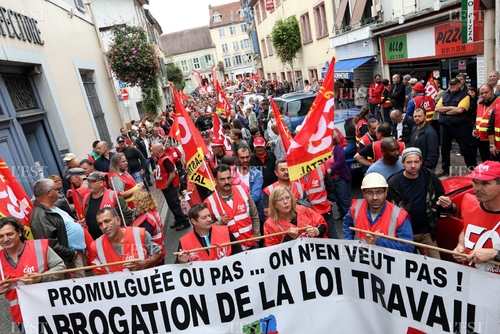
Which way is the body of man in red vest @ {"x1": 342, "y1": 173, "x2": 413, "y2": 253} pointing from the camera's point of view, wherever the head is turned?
toward the camera

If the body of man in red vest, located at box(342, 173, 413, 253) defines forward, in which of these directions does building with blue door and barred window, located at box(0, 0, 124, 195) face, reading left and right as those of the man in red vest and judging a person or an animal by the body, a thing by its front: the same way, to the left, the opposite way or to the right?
to the left

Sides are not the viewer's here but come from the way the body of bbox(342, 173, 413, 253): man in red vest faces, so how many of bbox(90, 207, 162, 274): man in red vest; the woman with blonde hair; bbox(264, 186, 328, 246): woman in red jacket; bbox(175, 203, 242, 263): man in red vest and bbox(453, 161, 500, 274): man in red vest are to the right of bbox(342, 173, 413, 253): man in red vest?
4

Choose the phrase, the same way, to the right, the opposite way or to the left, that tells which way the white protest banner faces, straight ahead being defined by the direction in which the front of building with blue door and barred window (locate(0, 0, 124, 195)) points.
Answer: to the right

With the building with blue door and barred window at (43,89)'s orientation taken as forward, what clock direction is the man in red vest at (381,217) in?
The man in red vest is roughly at 1 o'clock from the building with blue door and barred window.

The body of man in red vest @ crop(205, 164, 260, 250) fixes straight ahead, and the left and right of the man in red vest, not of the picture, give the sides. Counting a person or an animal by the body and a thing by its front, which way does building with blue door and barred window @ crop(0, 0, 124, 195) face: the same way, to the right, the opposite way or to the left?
to the left

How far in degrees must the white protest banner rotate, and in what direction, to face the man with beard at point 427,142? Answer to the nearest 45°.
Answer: approximately 135° to its left

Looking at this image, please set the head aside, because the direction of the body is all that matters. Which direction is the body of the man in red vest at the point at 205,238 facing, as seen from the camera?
toward the camera

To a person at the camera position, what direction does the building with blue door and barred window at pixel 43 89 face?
facing the viewer and to the right of the viewer

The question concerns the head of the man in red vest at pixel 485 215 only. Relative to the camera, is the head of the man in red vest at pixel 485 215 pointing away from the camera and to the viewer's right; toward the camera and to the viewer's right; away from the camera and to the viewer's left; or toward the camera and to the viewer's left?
toward the camera and to the viewer's left

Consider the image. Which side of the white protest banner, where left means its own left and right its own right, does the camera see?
front

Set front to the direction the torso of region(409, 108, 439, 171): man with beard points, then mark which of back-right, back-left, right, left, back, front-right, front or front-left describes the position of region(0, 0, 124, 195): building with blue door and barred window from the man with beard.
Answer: front-right

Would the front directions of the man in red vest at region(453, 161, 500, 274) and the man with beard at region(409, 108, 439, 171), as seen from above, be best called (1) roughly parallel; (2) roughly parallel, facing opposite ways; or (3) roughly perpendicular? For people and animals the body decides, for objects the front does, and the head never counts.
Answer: roughly parallel

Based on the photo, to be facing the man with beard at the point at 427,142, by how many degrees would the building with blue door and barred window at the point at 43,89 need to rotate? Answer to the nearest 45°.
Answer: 0° — it already faces them
